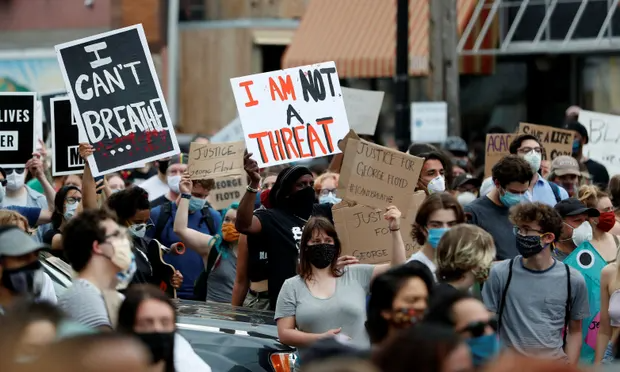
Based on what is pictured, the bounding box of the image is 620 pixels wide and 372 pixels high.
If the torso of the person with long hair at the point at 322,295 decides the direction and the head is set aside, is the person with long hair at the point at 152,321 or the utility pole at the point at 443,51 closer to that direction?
the person with long hair

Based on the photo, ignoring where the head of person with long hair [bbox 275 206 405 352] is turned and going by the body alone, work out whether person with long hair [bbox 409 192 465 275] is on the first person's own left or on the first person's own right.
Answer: on the first person's own left

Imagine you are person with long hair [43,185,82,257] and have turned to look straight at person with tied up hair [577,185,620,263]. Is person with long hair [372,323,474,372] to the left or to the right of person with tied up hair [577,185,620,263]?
right

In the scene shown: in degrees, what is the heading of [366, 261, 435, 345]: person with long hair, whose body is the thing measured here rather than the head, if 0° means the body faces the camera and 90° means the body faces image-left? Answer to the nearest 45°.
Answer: approximately 315°
